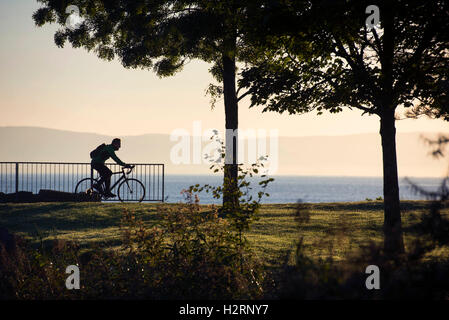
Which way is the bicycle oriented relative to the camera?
to the viewer's right

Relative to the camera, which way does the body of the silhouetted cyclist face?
to the viewer's right

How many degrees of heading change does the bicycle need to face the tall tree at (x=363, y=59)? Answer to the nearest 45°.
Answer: approximately 45° to its right

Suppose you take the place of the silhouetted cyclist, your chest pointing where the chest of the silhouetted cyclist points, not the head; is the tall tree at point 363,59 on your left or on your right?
on your right

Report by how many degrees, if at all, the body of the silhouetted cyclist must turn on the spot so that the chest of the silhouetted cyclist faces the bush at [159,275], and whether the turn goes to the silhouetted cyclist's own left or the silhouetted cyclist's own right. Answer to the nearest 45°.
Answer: approximately 90° to the silhouetted cyclist's own right
